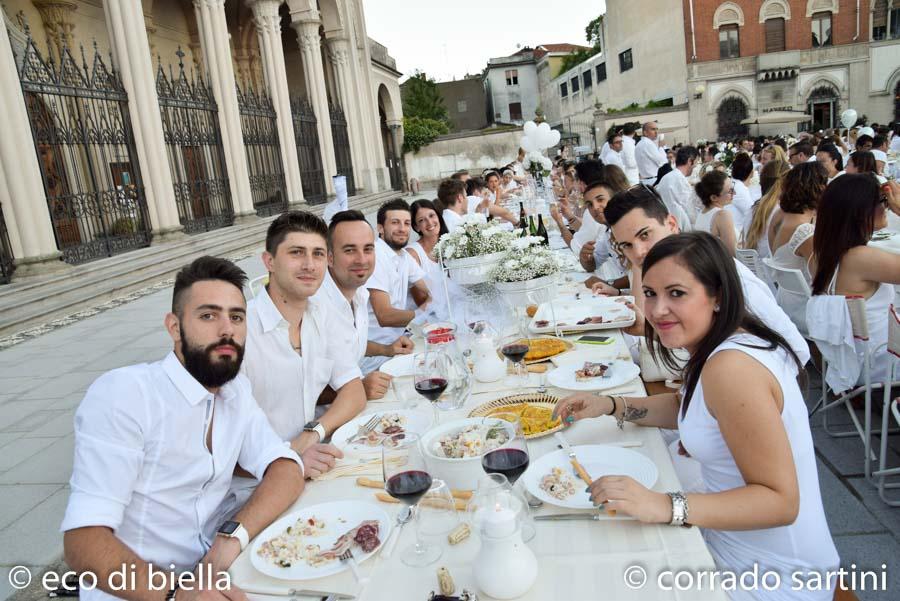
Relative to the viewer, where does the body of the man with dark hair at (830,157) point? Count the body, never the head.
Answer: to the viewer's left

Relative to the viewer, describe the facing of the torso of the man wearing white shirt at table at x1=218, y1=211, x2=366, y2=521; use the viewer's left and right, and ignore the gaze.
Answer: facing the viewer and to the right of the viewer

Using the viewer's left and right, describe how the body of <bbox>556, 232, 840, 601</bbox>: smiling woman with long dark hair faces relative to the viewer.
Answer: facing to the left of the viewer

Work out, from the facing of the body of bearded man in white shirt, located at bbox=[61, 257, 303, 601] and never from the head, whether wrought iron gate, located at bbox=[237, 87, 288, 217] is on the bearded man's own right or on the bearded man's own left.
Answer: on the bearded man's own left

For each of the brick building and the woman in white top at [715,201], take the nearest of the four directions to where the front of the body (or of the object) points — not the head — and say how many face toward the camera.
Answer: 1

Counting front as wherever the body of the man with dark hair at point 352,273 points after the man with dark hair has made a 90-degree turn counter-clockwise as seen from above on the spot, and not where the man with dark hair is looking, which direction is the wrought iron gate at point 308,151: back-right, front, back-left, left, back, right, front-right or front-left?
front-left

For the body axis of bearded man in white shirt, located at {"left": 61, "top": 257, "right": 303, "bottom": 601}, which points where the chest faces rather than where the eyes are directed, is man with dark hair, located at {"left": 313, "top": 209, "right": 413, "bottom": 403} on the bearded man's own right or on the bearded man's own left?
on the bearded man's own left

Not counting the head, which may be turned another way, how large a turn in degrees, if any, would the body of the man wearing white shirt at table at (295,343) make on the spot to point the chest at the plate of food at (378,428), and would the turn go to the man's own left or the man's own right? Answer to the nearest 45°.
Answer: approximately 45° to the man's own right
